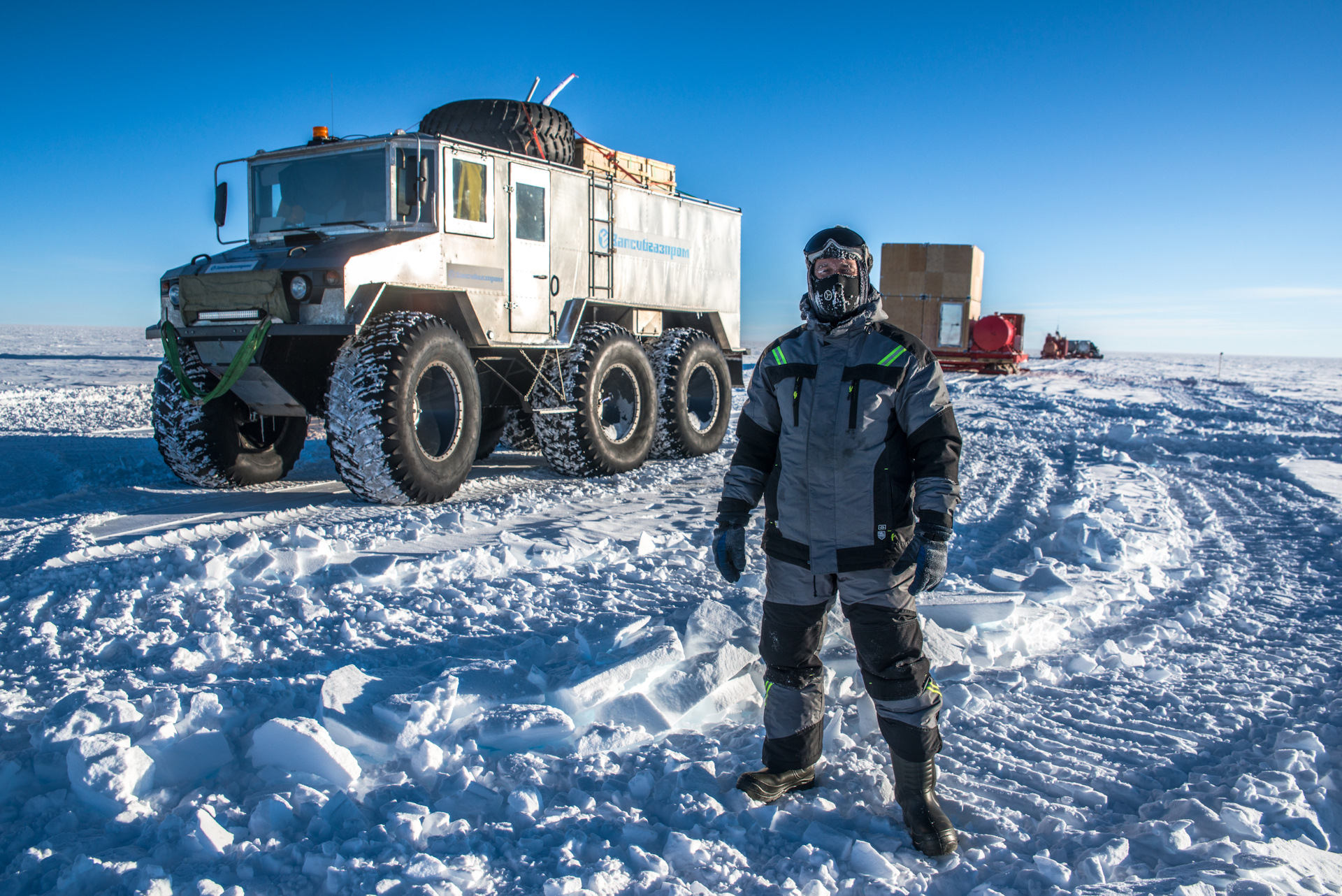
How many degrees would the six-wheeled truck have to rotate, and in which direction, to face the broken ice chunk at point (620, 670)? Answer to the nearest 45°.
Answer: approximately 45° to its left

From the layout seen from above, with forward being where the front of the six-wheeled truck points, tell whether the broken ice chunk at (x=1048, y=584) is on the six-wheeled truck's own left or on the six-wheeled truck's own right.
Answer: on the six-wheeled truck's own left

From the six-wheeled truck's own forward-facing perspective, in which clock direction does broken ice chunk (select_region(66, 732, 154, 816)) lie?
The broken ice chunk is roughly at 11 o'clock from the six-wheeled truck.

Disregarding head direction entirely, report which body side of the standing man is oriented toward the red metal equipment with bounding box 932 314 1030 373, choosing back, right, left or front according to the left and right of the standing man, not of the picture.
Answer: back

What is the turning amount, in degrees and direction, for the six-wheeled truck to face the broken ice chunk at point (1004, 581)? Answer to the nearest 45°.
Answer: approximately 90° to its left

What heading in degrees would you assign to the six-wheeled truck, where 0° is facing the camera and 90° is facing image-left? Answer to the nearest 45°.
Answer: approximately 45°

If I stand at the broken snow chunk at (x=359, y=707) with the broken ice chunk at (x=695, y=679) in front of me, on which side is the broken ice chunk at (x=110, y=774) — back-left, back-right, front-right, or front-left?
back-right

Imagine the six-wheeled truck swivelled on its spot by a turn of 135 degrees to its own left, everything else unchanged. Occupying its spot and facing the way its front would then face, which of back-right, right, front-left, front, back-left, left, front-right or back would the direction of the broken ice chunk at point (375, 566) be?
right

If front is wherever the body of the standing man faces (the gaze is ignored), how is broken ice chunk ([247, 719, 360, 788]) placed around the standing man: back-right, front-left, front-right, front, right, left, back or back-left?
right

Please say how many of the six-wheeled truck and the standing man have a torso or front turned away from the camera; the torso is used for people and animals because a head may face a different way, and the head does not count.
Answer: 0

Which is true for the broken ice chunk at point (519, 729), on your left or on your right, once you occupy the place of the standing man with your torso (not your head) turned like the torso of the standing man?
on your right

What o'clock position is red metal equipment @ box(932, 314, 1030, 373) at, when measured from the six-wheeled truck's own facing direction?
The red metal equipment is roughly at 6 o'clock from the six-wheeled truck.

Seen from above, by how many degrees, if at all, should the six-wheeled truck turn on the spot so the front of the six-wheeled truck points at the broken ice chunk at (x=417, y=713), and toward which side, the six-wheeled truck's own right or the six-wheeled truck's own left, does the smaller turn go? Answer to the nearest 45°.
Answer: approximately 45° to the six-wheeled truck's own left

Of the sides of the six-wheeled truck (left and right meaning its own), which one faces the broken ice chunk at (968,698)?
left

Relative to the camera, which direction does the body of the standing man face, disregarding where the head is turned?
toward the camera

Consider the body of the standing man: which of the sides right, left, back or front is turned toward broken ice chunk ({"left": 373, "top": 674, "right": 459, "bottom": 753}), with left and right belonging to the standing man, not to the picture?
right
